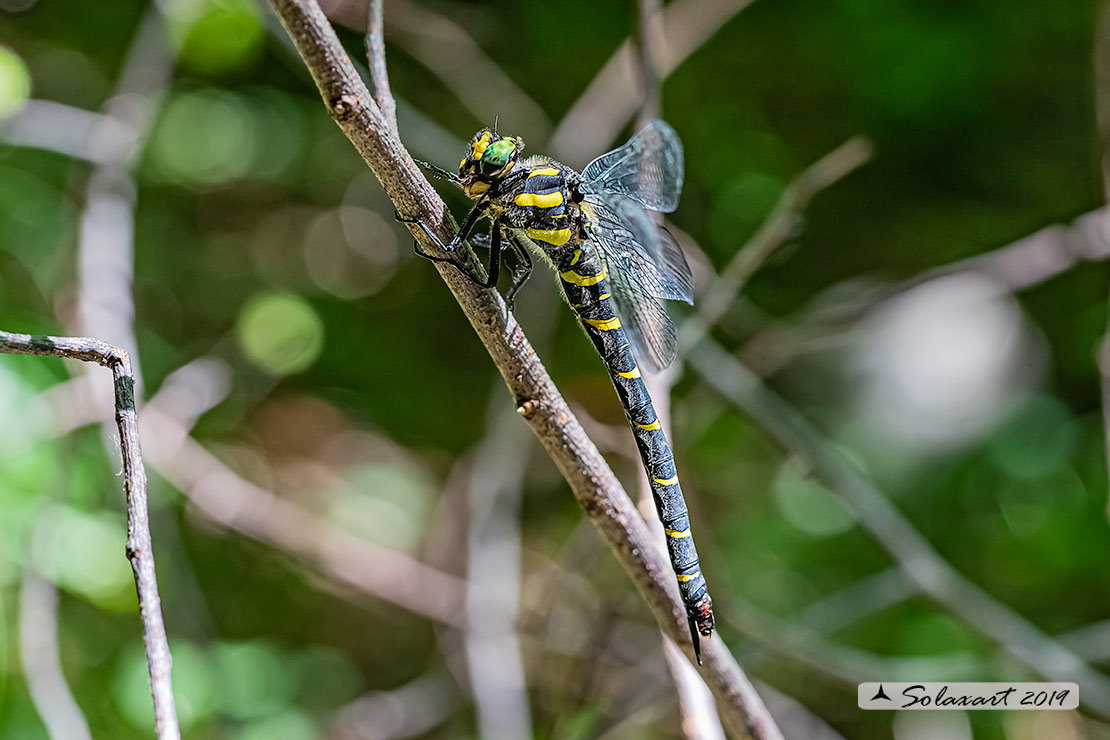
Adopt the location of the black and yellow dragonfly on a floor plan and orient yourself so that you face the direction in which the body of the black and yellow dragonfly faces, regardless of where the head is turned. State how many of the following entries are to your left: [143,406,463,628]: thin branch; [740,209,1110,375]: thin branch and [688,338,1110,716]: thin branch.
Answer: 0

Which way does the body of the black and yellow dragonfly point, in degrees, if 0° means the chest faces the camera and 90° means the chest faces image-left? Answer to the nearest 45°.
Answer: approximately 90°

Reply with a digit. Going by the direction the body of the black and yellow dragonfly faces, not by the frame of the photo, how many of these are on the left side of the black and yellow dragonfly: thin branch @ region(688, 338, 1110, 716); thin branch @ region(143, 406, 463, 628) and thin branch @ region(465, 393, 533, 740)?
0

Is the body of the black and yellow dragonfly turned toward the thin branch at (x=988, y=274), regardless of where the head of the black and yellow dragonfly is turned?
no

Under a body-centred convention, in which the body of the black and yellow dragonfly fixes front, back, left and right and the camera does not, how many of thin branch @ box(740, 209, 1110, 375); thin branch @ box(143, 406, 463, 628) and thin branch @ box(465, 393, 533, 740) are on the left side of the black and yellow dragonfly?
0

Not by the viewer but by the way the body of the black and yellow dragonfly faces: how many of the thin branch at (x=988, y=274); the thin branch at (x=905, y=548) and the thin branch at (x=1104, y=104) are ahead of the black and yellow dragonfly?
0

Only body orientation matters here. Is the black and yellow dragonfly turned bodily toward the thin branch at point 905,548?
no

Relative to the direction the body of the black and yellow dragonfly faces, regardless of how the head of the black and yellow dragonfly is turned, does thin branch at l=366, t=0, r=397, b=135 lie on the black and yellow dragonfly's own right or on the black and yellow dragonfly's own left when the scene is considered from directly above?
on the black and yellow dragonfly's own right
